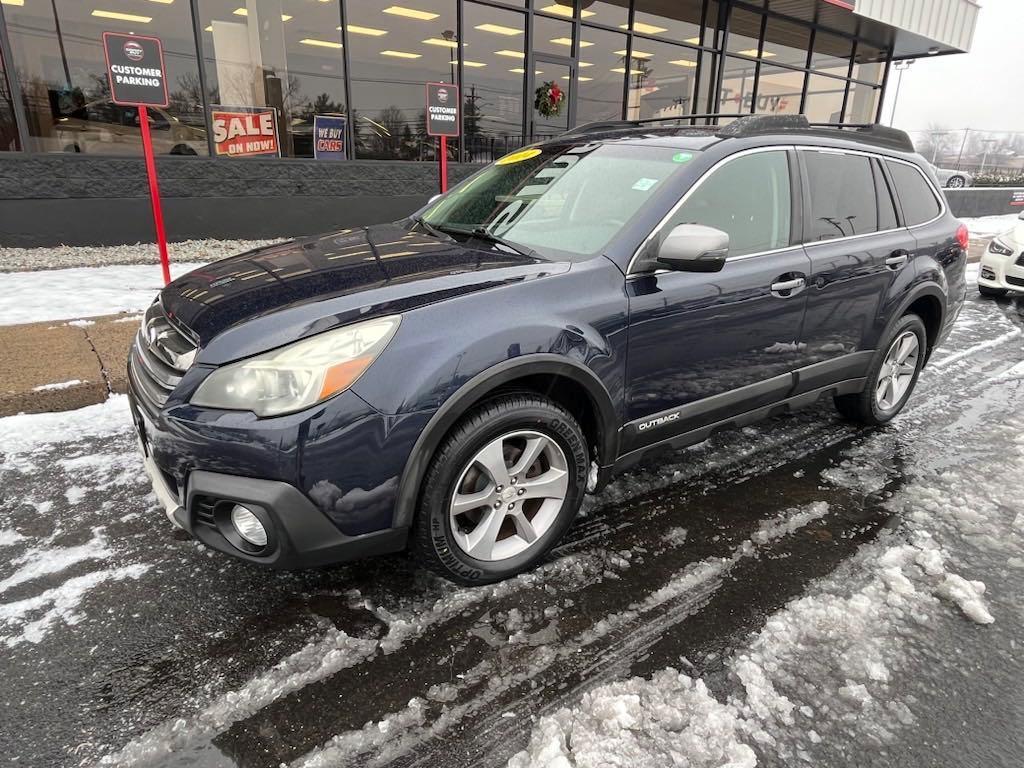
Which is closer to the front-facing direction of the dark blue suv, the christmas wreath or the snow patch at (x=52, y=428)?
the snow patch

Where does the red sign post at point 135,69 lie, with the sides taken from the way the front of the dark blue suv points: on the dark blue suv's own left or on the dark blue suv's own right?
on the dark blue suv's own right

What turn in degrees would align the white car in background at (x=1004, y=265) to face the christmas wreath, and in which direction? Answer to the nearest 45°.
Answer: approximately 45° to its right

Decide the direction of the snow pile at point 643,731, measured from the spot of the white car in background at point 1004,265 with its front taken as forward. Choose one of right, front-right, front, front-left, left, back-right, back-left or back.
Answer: front-left

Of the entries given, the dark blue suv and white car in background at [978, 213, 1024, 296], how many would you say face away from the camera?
0

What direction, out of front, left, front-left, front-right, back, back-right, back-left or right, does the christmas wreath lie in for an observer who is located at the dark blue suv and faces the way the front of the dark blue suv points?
back-right

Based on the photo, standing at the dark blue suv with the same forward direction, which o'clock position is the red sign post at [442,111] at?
The red sign post is roughly at 4 o'clock from the dark blue suv.

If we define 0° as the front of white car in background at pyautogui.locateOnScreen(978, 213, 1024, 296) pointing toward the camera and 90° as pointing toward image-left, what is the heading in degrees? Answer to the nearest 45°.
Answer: approximately 45°
